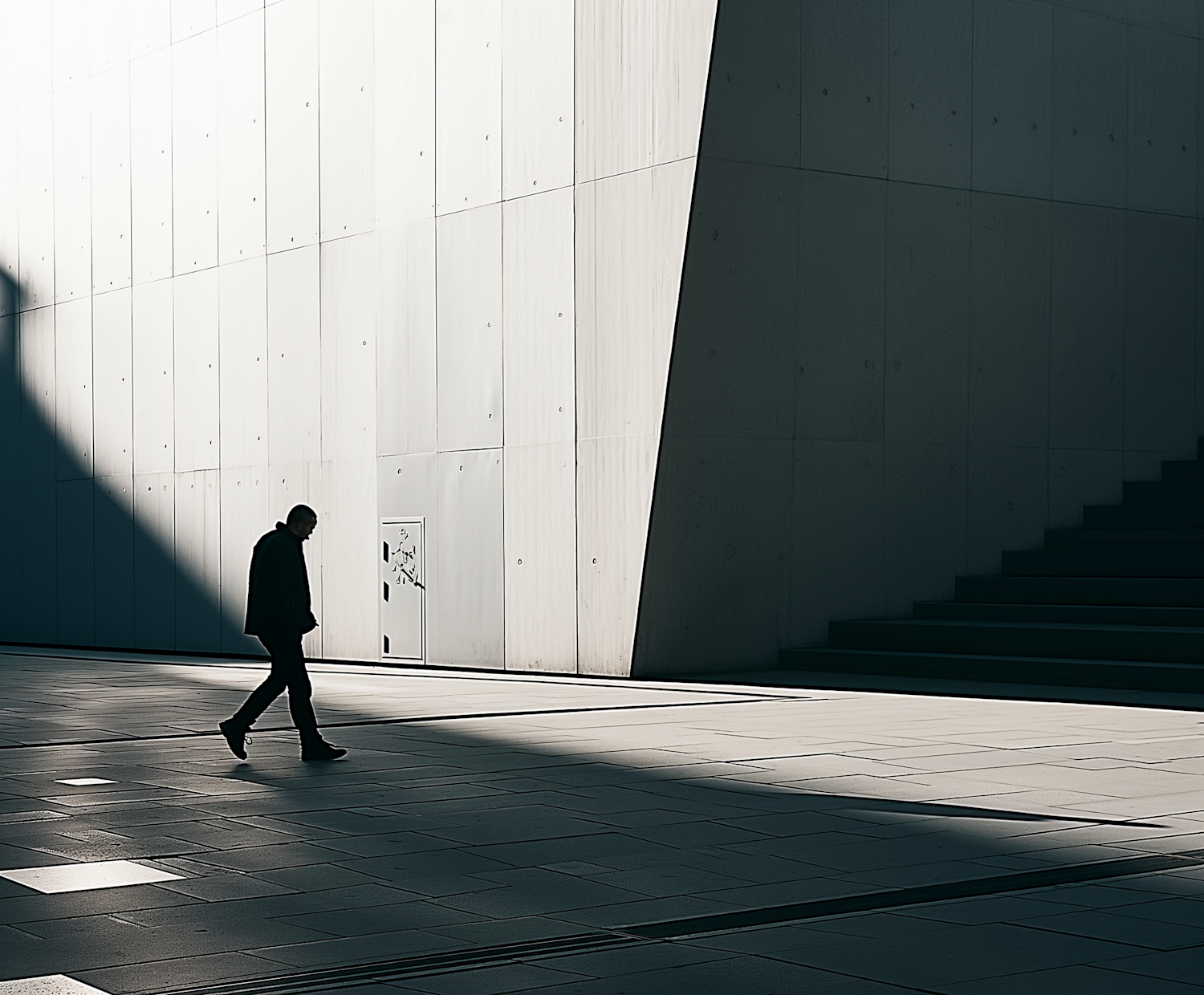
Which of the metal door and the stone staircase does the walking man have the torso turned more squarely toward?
the stone staircase

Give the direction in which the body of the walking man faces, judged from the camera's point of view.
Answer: to the viewer's right

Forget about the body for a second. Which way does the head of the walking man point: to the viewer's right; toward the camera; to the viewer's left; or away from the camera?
to the viewer's right

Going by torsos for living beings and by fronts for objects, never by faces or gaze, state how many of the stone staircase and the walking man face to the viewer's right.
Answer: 1

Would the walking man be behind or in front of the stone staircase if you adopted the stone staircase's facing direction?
in front

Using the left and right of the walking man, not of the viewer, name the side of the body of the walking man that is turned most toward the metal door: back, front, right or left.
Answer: left

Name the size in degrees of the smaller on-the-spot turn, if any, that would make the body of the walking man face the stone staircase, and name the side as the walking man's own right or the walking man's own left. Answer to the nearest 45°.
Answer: approximately 45° to the walking man's own left

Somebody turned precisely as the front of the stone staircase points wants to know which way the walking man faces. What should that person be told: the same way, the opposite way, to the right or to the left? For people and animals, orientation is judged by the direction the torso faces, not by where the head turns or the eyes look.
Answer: the opposite way

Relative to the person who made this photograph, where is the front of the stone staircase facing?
facing the viewer and to the left of the viewer
